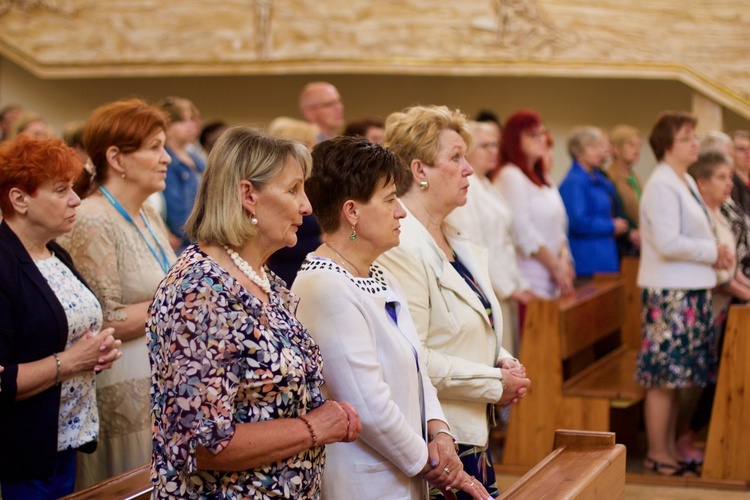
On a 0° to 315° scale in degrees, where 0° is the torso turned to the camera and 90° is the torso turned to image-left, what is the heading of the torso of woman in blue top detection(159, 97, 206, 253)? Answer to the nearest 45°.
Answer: approximately 315°

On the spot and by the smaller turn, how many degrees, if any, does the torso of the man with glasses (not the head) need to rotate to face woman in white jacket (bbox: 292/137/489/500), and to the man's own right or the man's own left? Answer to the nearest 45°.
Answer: approximately 45° to the man's own right

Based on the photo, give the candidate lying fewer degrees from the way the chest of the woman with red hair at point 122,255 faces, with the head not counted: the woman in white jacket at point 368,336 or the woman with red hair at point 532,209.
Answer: the woman in white jacket

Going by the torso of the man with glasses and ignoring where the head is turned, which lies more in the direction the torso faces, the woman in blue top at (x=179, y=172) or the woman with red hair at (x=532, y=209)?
the woman with red hair

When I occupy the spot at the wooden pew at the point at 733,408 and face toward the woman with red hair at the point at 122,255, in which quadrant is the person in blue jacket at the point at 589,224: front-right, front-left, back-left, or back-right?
back-right

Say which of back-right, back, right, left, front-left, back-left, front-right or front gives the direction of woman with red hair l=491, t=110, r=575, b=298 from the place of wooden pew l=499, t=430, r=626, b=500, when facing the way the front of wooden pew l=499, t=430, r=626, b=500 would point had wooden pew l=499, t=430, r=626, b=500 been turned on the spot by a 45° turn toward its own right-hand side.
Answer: back

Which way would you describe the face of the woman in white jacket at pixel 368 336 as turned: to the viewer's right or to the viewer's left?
to the viewer's right

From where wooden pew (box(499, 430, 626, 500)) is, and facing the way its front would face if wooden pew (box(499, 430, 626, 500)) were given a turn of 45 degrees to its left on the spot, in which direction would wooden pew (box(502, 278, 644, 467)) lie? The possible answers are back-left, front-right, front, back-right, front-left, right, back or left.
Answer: left

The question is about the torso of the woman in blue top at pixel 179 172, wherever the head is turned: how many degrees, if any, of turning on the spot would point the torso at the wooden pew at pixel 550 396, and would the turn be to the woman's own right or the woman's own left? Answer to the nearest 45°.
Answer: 0° — they already face it

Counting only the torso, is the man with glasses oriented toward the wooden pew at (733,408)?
yes

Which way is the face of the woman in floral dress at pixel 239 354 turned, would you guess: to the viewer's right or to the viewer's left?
to the viewer's right

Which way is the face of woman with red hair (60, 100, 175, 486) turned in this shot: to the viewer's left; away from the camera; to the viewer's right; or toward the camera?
to the viewer's right

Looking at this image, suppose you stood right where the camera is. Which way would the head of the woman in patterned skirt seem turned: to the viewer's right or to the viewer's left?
to the viewer's right

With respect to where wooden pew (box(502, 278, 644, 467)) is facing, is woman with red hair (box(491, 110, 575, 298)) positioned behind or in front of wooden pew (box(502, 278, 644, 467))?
behind
